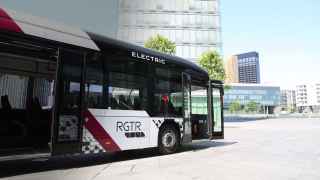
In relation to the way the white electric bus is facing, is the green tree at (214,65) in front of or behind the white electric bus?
in front

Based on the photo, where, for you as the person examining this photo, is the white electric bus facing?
facing away from the viewer and to the right of the viewer
